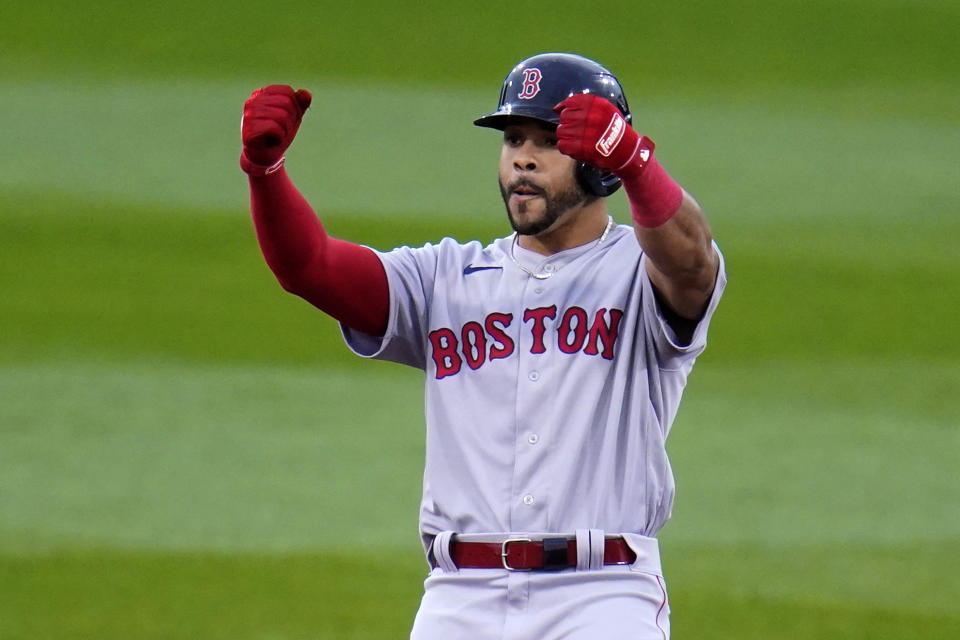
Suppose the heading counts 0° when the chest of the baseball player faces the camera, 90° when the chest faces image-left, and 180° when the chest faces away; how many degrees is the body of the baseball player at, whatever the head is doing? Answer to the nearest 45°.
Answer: approximately 0°
